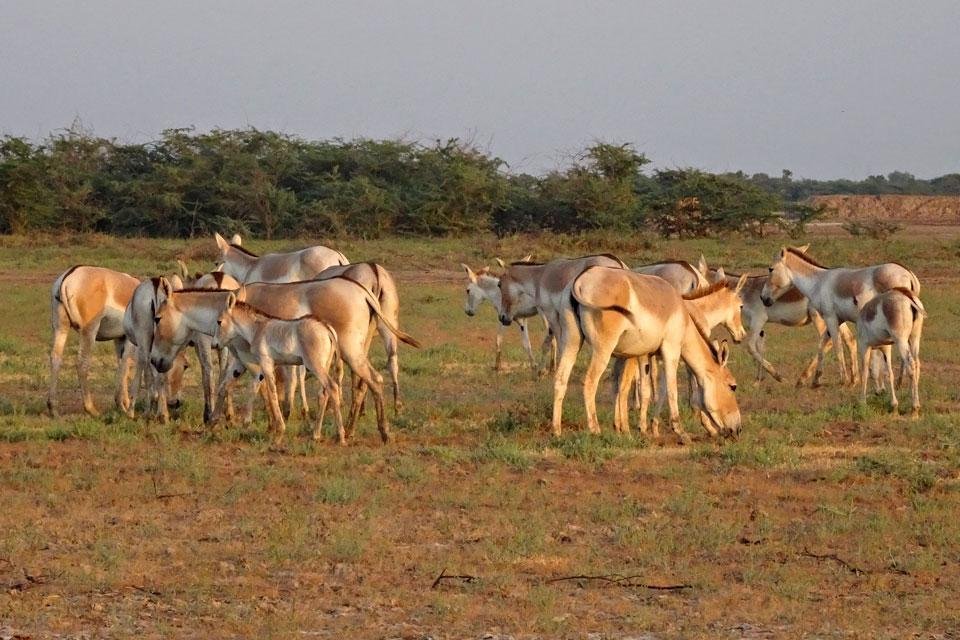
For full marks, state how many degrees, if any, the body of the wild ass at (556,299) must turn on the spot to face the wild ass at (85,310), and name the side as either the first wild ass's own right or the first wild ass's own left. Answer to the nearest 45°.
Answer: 0° — it already faces it

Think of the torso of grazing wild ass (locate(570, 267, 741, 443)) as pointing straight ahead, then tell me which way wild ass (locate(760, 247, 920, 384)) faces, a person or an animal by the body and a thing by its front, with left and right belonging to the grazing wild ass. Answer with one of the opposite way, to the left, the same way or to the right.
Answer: the opposite way

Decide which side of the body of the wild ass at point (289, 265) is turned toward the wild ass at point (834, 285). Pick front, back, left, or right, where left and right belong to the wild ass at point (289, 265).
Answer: back

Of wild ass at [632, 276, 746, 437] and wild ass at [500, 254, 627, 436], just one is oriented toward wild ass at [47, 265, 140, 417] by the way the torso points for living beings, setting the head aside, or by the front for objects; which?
wild ass at [500, 254, 627, 436]

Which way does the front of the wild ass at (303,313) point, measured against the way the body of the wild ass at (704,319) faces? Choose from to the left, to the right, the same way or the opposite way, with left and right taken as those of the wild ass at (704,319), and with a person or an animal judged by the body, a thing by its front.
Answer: the opposite way

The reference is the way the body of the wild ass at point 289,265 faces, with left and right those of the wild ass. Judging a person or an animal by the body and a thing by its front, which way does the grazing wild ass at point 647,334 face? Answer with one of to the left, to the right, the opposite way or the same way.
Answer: the opposite way

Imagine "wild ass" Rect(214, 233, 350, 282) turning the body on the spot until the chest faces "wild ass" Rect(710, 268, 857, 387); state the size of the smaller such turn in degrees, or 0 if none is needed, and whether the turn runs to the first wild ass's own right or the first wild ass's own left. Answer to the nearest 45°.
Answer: approximately 180°

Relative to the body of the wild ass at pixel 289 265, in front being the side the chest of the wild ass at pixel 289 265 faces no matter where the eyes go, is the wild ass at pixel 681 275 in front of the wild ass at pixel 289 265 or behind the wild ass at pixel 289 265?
behind

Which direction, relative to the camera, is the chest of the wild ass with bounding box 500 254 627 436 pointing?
to the viewer's left

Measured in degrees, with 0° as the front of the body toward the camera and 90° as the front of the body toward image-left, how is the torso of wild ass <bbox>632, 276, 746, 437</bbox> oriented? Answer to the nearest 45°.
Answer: approximately 270°

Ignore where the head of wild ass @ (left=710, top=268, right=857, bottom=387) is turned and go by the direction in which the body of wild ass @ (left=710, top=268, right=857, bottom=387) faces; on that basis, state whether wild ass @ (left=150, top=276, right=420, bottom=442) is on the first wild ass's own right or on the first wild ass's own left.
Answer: on the first wild ass's own left

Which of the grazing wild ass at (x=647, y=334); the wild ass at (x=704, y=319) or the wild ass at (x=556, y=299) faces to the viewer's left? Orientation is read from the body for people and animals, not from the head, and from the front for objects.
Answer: the wild ass at (x=556, y=299)

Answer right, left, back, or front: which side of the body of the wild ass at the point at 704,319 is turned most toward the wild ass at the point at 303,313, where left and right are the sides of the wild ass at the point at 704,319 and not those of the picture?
back

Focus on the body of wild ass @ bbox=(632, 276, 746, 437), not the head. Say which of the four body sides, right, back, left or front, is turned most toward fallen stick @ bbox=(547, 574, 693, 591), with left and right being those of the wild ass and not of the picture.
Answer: right

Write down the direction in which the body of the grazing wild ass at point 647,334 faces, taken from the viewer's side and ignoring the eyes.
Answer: to the viewer's right

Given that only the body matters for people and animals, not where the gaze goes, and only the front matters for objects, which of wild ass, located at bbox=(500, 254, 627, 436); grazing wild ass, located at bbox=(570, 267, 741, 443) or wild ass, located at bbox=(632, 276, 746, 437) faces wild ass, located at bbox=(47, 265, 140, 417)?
wild ass, located at bbox=(500, 254, 627, 436)
